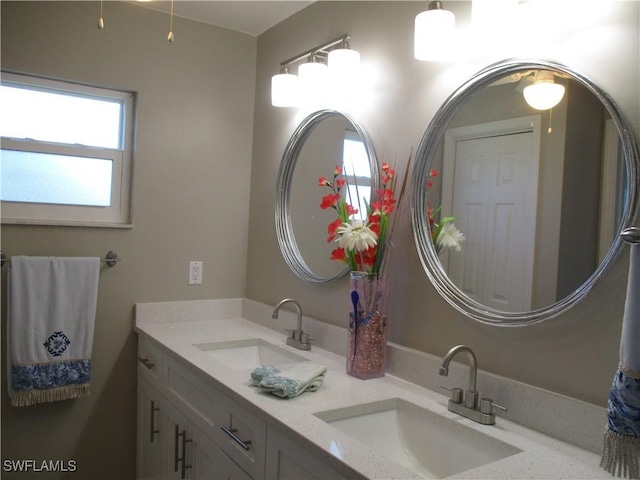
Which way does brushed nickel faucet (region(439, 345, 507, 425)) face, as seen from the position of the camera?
facing the viewer and to the left of the viewer

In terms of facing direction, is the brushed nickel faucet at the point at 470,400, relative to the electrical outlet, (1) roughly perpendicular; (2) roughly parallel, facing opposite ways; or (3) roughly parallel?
roughly perpendicular

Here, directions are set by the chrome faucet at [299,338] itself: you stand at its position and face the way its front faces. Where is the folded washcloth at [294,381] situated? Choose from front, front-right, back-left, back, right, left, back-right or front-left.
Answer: front-left

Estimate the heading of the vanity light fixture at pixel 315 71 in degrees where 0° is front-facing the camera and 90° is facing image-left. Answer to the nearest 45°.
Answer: approximately 45°

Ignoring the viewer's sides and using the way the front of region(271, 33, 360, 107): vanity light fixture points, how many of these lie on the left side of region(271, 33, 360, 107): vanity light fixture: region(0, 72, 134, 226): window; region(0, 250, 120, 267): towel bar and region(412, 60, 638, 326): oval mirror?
1

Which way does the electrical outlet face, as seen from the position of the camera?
facing the viewer

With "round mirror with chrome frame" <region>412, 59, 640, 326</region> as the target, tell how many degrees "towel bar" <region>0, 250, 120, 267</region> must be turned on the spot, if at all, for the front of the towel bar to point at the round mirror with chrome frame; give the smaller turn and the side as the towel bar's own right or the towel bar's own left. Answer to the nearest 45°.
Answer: approximately 45° to the towel bar's own left

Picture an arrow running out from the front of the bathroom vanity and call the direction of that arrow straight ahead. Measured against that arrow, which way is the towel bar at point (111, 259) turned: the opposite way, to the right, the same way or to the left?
to the left

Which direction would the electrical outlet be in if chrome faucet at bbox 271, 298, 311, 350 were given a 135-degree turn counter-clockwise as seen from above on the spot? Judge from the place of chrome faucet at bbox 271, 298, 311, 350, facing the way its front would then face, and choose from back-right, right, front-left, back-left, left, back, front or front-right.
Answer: back-left

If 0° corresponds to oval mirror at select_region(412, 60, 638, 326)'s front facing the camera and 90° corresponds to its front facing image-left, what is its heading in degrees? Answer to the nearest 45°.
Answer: approximately 45°
